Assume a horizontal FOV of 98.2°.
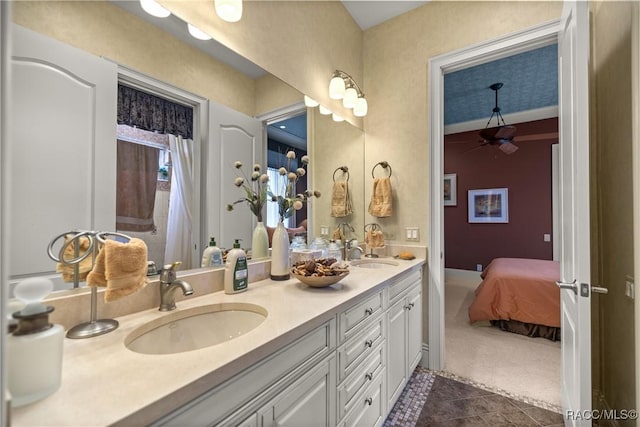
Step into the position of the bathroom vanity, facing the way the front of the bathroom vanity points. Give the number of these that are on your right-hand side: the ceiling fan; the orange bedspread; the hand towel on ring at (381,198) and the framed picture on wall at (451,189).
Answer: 0

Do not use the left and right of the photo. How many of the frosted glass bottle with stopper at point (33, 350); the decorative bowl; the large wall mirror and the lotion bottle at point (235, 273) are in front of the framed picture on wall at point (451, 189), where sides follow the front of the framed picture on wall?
4

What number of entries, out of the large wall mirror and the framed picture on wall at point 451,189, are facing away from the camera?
0

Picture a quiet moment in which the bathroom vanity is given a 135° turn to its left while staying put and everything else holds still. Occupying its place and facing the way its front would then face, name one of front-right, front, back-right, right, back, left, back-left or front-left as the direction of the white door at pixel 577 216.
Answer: right

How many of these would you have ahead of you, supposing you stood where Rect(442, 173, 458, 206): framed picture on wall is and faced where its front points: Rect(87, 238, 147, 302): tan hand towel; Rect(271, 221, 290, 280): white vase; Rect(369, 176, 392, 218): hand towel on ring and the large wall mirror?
4

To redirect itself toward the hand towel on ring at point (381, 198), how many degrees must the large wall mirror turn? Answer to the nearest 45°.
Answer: approximately 45° to its left

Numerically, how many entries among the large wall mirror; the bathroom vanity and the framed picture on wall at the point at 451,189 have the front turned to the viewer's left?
0

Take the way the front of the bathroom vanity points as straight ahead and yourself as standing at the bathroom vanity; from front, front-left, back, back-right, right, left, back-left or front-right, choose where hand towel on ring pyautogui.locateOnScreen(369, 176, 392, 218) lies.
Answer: left

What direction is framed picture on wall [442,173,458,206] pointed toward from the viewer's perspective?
toward the camera

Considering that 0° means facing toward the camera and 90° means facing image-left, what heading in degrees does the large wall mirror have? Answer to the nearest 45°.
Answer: approximately 315°

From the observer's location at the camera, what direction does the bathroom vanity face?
facing the viewer and to the right of the viewer

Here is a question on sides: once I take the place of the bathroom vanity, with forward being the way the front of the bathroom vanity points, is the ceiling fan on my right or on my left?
on my left

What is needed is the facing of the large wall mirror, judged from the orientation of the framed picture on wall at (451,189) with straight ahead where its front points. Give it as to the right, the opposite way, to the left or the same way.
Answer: to the left

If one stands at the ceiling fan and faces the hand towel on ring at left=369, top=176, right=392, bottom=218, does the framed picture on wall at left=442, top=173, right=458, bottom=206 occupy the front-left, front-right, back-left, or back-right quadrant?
back-right

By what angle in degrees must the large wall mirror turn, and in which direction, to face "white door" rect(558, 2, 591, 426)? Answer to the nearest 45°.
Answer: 0° — it already faces it

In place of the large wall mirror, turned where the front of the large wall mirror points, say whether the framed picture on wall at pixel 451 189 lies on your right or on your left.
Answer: on your left

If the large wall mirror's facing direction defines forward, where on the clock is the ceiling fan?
The ceiling fan is roughly at 10 o'clock from the large wall mirror.

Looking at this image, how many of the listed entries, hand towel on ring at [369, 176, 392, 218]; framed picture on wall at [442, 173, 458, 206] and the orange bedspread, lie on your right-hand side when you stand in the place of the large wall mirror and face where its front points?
0

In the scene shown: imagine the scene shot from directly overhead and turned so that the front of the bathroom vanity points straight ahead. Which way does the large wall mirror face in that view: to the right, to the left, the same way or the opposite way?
the same way

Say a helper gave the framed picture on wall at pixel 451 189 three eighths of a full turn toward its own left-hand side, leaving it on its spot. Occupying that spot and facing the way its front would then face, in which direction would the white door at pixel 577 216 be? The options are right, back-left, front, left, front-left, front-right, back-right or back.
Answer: back-right
